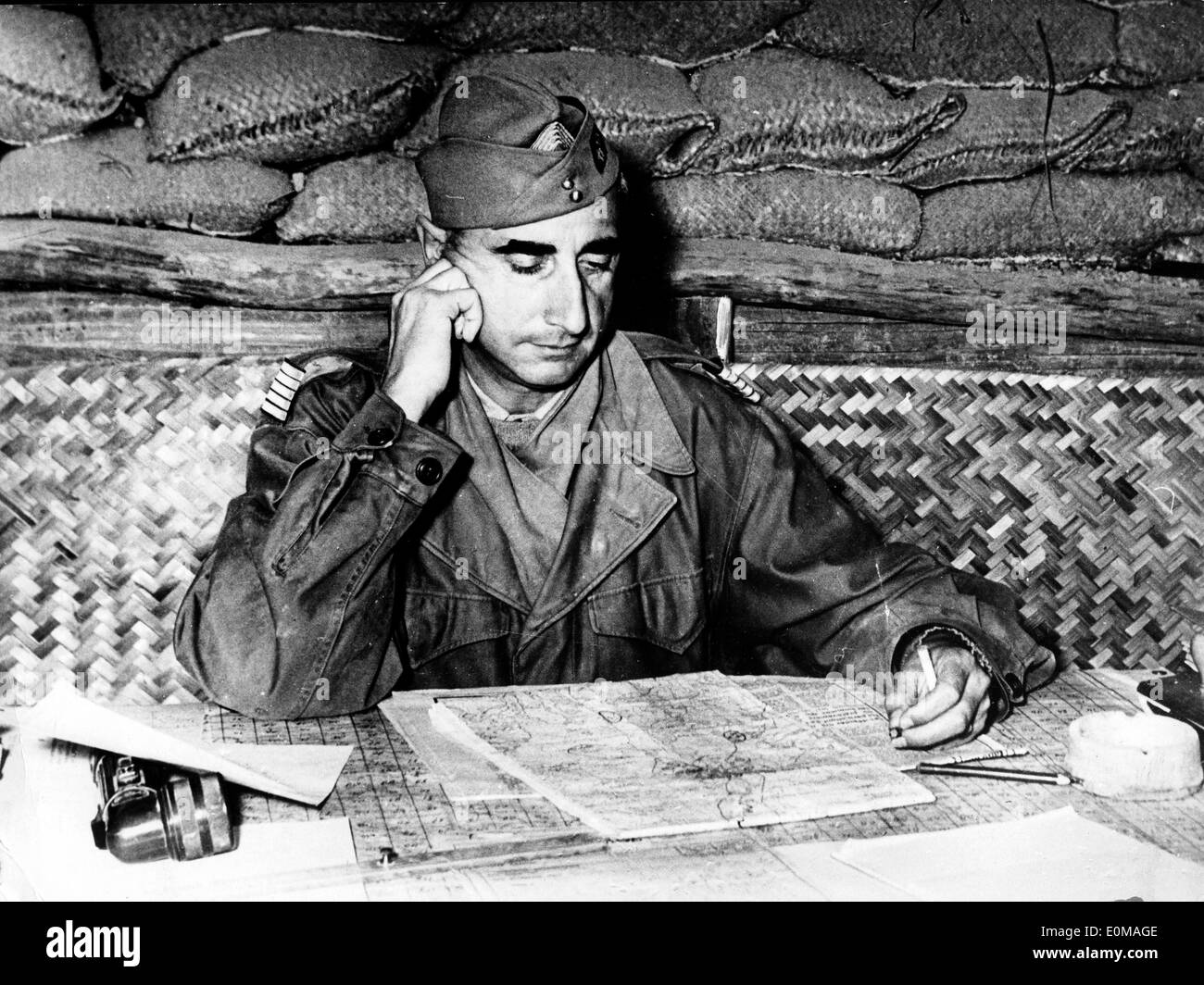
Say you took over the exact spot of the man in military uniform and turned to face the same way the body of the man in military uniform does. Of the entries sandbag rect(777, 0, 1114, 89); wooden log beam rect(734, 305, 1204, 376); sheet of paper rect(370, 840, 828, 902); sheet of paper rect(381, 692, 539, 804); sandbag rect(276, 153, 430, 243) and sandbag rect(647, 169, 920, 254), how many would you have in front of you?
2

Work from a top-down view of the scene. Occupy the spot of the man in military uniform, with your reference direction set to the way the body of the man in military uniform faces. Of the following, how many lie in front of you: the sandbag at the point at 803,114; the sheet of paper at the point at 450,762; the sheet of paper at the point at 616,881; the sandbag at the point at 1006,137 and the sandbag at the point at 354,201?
2

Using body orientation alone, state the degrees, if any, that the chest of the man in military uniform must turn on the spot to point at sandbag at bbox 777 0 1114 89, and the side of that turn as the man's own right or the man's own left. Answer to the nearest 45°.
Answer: approximately 135° to the man's own left

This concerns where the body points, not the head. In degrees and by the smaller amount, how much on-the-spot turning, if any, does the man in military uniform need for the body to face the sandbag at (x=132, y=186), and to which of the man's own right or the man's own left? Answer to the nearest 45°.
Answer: approximately 90° to the man's own right

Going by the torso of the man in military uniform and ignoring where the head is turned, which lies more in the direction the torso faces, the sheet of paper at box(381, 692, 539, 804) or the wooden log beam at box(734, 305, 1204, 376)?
the sheet of paper

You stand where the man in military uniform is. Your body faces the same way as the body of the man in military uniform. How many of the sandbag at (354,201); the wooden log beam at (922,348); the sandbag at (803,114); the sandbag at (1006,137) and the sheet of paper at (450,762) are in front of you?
1

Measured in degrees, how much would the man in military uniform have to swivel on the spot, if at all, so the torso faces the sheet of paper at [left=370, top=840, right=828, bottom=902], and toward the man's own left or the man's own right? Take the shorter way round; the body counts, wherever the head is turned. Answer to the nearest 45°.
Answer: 0° — they already face it

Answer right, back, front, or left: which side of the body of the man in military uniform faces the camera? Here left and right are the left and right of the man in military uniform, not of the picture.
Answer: front

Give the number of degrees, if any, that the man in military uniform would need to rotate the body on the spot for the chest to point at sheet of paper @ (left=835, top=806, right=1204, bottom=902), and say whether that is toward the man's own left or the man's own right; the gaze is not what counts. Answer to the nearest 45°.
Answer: approximately 45° to the man's own left

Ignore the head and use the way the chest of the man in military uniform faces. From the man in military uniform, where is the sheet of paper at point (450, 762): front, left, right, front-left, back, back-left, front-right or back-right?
front

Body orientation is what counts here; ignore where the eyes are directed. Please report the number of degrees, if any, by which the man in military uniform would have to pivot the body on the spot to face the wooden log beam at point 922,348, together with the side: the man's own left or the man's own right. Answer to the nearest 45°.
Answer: approximately 135° to the man's own left

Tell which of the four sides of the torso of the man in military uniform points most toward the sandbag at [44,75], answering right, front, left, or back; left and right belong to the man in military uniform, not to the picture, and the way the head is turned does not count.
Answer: right

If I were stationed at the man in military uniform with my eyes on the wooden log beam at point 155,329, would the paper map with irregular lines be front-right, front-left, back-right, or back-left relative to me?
back-left
